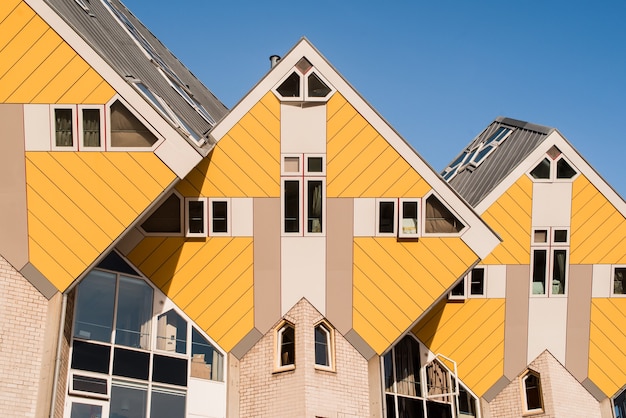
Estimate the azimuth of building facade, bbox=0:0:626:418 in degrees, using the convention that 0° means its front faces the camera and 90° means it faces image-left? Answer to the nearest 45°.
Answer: approximately 0°
